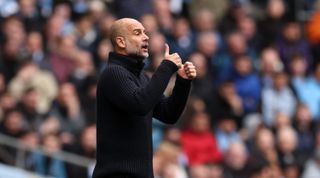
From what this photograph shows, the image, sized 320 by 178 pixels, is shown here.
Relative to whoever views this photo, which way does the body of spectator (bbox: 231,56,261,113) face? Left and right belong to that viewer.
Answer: facing the viewer and to the left of the viewer

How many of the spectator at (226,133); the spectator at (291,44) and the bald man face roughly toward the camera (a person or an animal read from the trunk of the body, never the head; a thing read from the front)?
2

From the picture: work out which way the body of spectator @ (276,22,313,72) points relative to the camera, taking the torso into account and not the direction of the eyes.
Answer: toward the camera

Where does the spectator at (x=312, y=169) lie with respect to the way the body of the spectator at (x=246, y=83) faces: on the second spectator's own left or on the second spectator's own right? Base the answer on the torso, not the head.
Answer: on the second spectator's own left

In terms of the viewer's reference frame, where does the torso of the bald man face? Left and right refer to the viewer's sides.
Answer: facing to the right of the viewer

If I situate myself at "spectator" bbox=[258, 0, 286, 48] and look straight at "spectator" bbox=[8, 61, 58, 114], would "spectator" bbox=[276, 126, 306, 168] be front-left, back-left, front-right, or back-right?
front-left

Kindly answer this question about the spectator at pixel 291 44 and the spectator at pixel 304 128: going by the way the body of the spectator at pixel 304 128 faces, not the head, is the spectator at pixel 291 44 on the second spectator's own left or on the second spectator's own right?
on the second spectator's own right
